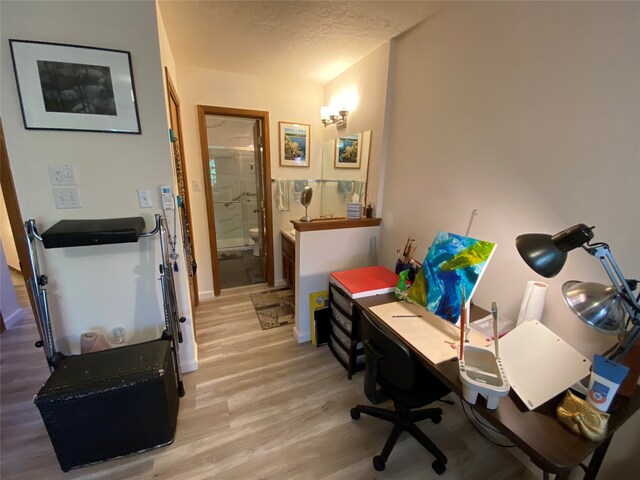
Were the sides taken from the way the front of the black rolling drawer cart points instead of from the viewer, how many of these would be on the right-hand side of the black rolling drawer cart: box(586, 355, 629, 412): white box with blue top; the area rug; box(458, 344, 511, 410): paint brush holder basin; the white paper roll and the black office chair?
1

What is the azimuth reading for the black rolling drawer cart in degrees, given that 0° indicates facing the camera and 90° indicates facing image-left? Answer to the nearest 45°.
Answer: approximately 45°

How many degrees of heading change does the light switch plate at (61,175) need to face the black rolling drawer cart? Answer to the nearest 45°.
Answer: approximately 45° to its left

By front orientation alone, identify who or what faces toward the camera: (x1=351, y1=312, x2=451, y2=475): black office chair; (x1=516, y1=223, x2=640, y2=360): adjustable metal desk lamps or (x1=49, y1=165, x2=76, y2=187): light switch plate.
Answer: the light switch plate

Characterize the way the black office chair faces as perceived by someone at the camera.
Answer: facing away from the viewer and to the right of the viewer

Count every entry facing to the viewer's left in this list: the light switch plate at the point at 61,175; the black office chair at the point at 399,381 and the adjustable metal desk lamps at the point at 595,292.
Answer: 1

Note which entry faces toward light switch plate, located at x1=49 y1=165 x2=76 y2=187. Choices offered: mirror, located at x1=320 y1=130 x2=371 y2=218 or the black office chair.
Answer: the mirror

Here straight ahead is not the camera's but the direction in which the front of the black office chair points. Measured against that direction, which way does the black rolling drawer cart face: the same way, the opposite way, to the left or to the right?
the opposite way

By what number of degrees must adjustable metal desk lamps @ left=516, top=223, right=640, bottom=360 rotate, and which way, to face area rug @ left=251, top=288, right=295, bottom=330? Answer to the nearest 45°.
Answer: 0° — it already faces it

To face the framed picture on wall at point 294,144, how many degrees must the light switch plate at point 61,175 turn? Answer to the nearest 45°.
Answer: approximately 90° to its left

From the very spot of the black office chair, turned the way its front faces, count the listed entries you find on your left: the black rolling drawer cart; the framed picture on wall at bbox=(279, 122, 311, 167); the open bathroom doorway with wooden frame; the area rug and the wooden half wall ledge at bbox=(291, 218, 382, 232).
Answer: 5

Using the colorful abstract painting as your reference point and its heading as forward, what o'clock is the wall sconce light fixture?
The wall sconce light fixture is roughly at 3 o'clock from the colorful abstract painting.

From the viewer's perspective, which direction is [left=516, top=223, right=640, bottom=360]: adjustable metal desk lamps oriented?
to the viewer's left

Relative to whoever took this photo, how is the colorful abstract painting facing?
facing the viewer and to the left of the viewer

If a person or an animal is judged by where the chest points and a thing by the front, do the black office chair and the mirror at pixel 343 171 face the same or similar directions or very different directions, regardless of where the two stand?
very different directions
